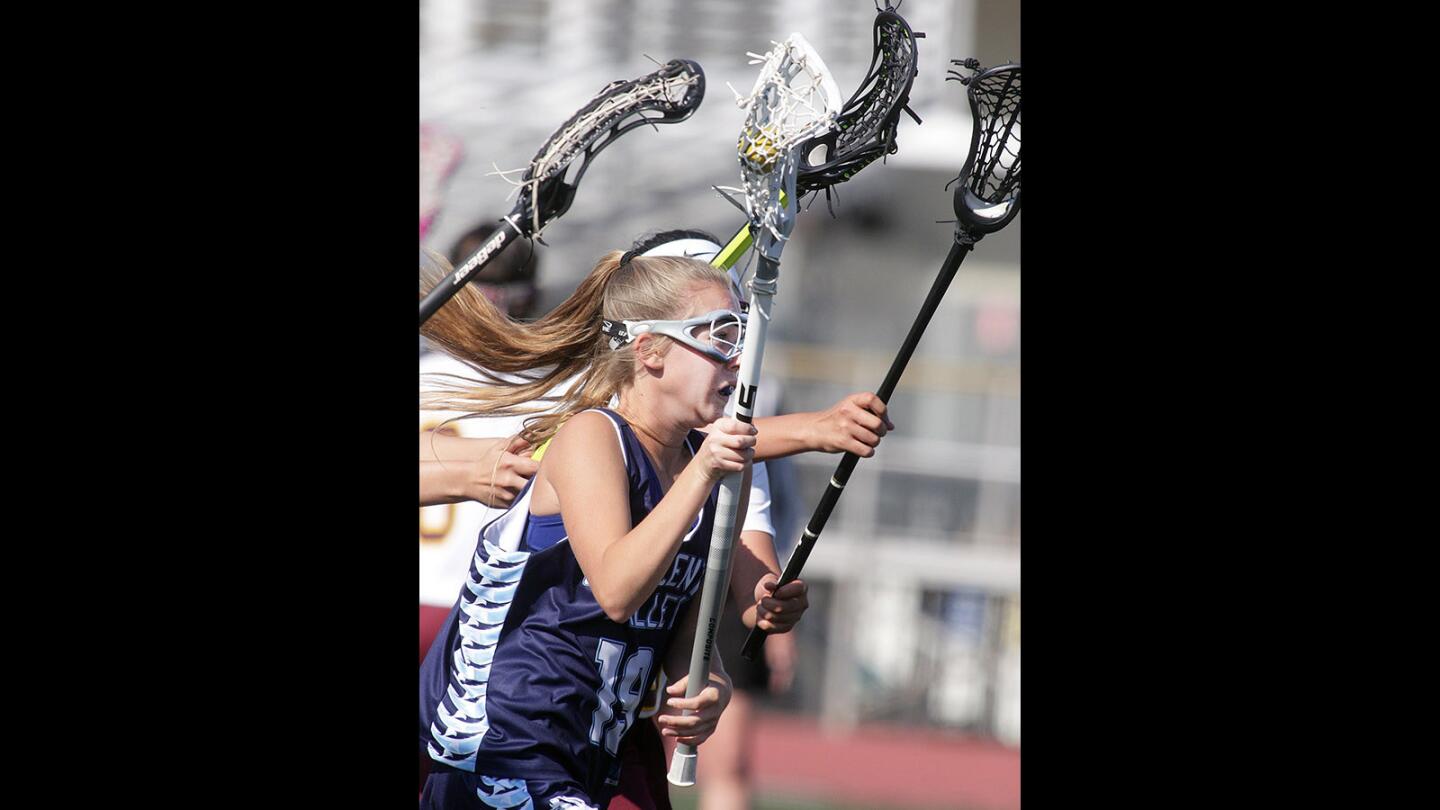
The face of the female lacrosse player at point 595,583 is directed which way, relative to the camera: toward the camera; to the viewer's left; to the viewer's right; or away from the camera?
to the viewer's right

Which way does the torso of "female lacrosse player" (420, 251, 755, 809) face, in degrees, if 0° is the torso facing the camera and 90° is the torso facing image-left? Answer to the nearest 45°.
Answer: approximately 315°

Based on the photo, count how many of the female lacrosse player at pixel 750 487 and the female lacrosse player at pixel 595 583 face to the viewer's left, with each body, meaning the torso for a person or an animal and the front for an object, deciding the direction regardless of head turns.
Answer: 0

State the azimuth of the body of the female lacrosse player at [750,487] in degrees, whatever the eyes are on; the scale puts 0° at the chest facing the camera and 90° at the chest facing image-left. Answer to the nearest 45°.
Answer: approximately 315°
